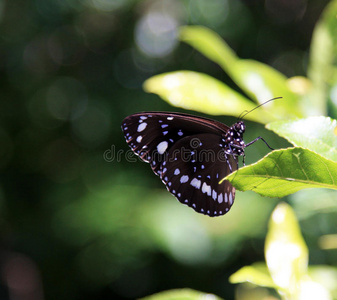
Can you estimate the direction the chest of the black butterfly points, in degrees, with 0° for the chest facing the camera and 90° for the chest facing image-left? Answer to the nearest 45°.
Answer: approximately 270°
